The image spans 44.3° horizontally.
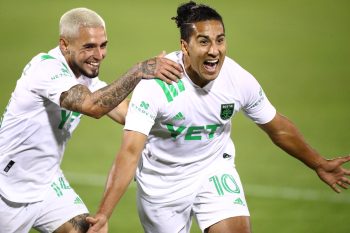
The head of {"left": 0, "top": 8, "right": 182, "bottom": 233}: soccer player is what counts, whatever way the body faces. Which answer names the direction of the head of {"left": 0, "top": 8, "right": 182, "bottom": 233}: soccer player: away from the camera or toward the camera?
toward the camera

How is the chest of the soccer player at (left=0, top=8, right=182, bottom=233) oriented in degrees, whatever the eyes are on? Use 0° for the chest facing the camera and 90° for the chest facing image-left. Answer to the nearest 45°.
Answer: approximately 315°

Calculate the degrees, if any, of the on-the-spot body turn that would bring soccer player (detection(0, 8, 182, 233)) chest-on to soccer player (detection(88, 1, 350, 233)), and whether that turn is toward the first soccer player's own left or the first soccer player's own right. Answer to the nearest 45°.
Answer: approximately 45° to the first soccer player's own left
